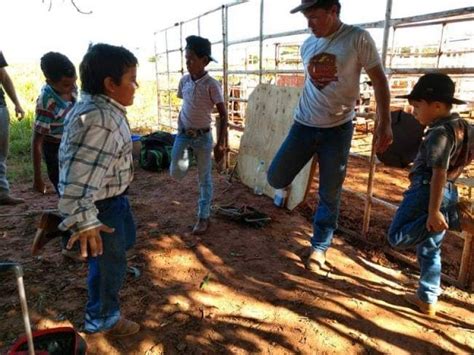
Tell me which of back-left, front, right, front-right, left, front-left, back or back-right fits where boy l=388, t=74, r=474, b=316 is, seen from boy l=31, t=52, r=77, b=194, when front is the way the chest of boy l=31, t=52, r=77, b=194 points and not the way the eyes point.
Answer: front

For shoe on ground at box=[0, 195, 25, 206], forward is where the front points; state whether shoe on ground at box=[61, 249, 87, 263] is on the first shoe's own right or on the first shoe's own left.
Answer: on the first shoe's own right

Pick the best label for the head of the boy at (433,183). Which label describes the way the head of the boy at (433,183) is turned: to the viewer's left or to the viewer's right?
to the viewer's left

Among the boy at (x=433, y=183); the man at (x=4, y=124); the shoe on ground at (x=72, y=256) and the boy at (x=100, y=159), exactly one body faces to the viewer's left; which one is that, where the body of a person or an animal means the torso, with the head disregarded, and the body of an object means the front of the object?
the boy at (x=433, y=183)

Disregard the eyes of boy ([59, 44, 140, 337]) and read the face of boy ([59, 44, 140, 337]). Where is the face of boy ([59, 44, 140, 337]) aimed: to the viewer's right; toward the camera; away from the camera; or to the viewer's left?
to the viewer's right

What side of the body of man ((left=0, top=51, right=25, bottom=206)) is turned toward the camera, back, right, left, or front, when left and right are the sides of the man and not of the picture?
right

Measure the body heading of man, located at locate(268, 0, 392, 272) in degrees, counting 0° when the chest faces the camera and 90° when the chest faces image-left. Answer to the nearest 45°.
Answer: approximately 45°

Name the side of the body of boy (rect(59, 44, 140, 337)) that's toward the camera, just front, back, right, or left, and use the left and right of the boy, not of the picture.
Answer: right

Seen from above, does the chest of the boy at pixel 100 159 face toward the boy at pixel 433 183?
yes

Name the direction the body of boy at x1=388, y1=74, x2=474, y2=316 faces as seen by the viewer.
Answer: to the viewer's left

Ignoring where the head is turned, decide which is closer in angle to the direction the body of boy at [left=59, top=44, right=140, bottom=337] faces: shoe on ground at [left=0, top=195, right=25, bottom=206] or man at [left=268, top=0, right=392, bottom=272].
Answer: the man

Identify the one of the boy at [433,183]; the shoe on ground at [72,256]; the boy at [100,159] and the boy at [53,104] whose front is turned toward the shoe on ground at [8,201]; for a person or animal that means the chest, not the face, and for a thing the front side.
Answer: the boy at [433,183]

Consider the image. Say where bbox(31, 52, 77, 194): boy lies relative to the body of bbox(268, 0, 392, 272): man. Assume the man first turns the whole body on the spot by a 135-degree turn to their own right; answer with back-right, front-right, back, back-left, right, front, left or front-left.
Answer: left
